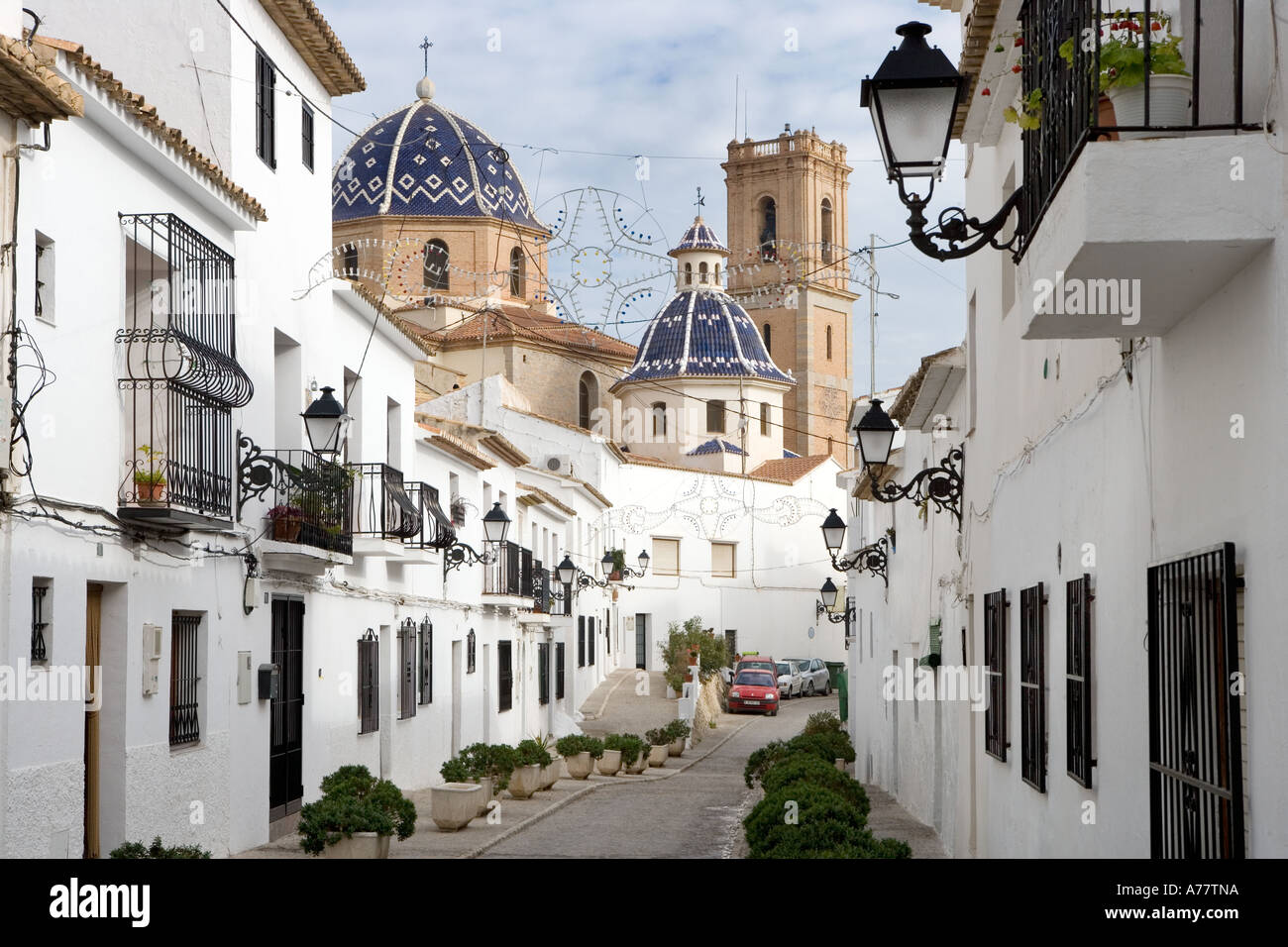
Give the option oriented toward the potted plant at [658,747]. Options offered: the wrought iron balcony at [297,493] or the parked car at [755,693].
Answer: the parked car

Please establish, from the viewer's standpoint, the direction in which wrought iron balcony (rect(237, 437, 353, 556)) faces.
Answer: facing the viewer and to the right of the viewer

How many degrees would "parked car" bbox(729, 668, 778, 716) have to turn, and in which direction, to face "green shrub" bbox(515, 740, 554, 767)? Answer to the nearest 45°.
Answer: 0° — it already faces it

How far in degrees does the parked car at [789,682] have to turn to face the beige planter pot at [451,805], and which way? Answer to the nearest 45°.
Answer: approximately 45° to its left

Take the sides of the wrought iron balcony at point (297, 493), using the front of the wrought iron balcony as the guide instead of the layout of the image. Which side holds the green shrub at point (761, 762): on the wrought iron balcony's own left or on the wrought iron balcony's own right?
on the wrought iron balcony's own left

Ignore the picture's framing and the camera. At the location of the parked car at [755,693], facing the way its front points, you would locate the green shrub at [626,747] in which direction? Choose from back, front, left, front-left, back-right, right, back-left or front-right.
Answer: front

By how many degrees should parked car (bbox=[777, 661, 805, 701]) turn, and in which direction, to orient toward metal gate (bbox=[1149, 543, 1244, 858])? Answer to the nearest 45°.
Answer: approximately 45° to its left

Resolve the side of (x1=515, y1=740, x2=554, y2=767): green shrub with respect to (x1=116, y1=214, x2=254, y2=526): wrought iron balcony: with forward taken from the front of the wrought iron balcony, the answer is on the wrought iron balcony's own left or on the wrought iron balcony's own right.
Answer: on the wrought iron balcony's own left

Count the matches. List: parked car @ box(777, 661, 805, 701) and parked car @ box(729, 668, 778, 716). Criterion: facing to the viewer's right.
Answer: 0

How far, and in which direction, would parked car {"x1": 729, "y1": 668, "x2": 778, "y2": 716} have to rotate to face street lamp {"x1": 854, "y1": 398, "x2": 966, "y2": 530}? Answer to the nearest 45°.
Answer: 0° — it already faces it

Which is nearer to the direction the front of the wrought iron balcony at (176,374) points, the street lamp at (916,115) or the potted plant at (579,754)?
the street lamp

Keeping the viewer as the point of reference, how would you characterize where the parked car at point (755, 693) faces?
facing the viewer

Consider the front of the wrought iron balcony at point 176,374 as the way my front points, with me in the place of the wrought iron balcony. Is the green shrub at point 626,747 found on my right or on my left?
on my left

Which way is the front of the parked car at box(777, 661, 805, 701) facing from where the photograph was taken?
facing the viewer and to the left of the viewer

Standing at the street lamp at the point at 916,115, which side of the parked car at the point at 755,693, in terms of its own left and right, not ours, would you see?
front

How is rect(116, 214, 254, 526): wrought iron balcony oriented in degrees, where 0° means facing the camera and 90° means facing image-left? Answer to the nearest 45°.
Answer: approximately 315°

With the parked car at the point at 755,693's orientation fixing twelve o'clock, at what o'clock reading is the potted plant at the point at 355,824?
The potted plant is roughly at 12 o'clock from the parked car.

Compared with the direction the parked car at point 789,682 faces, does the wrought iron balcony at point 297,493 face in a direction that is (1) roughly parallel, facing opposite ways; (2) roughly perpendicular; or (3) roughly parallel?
roughly perpendicular
